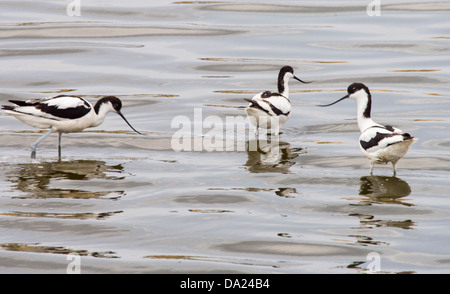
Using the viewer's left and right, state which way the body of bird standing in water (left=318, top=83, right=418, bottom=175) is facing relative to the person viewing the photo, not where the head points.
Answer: facing away from the viewer and to the left of the viewer

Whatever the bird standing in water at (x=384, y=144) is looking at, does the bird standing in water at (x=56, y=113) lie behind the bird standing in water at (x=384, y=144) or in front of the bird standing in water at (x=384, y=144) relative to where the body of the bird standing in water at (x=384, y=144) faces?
in front

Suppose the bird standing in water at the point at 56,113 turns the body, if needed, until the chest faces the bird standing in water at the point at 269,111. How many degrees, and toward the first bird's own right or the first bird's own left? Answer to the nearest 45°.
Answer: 0° — it already faces it

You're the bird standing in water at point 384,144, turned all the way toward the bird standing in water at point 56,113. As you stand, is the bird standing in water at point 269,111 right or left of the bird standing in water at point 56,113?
right

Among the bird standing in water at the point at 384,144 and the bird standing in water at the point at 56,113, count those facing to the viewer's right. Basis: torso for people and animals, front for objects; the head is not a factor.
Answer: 1

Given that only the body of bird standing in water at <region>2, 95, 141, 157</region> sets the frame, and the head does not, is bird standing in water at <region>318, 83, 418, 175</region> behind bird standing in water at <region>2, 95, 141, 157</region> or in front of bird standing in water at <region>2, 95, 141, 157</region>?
in front

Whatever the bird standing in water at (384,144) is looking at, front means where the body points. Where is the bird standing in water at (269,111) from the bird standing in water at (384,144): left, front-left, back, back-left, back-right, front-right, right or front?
front

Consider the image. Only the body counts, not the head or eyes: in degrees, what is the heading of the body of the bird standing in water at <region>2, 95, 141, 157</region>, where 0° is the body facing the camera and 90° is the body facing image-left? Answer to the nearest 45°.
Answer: approximately 270°
